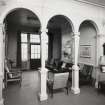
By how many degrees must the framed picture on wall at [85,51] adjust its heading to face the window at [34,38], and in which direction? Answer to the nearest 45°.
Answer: approximately 135° to its right

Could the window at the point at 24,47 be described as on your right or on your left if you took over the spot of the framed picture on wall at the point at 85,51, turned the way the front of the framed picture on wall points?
on your right

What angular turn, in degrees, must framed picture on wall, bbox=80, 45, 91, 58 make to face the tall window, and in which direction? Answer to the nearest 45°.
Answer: approximately 135° to its right

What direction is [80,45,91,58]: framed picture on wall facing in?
toward the camera
